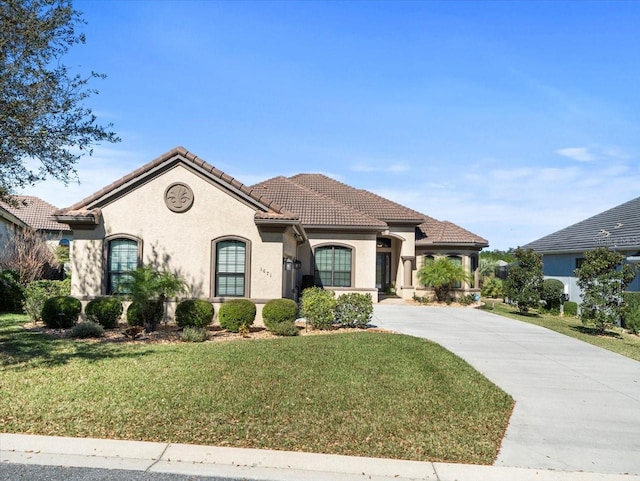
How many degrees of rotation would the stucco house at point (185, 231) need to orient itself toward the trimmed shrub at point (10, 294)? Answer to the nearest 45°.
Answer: approximately 135° to its right

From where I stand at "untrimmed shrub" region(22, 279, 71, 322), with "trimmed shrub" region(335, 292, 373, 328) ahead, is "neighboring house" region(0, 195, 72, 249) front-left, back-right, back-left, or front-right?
back-left

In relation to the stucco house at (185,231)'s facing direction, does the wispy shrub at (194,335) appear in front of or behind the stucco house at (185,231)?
in front

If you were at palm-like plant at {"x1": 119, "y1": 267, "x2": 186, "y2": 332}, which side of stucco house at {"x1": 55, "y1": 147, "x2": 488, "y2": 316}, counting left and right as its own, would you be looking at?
front

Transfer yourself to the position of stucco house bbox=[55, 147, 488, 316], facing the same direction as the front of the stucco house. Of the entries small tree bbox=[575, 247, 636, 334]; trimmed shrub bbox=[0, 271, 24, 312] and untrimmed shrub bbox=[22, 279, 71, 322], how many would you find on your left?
1

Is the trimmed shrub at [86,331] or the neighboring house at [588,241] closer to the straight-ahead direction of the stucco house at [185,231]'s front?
the trimmed shrub

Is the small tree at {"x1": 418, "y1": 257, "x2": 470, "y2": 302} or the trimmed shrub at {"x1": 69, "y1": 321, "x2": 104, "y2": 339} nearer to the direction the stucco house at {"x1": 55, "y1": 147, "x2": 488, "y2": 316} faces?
the trimmed shrub

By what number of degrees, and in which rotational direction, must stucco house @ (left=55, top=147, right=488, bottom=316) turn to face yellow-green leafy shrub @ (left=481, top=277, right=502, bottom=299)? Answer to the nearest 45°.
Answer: approximately 135° to its left

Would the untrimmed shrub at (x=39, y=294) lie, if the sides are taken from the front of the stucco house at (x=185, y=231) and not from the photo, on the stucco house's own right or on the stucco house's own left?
on the stucco house's own right

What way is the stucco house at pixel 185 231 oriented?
toward the camera

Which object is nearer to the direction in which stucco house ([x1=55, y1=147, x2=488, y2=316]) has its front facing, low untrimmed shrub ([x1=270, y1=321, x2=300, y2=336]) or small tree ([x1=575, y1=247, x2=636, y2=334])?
the low untrimmed shrub

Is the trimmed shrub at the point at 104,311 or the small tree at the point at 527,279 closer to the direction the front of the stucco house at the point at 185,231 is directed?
the trimmed shrub
